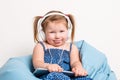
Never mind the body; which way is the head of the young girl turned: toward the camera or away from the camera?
toward the camera

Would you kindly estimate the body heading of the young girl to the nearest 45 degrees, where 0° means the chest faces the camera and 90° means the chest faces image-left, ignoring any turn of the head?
approximately 0°
